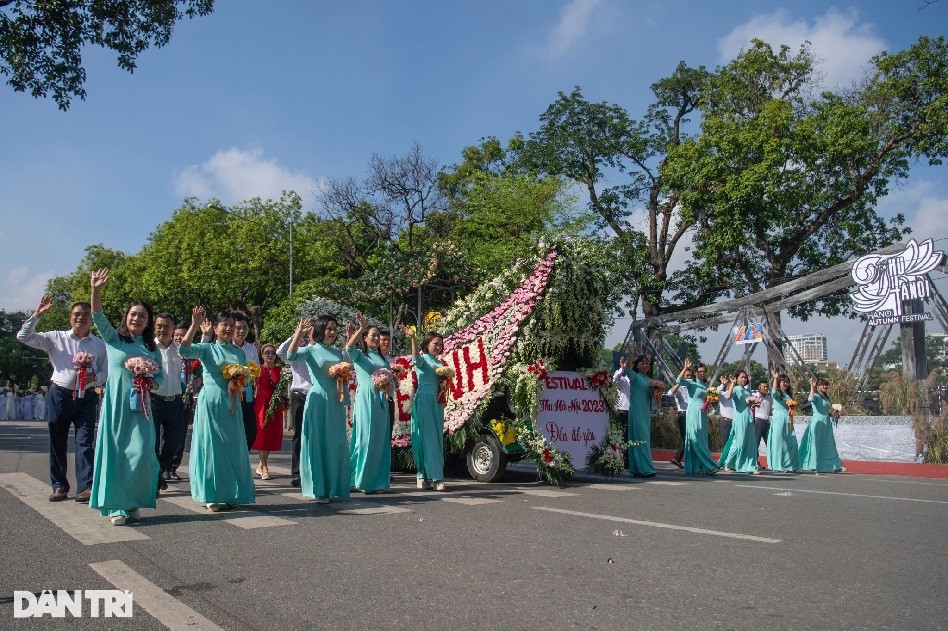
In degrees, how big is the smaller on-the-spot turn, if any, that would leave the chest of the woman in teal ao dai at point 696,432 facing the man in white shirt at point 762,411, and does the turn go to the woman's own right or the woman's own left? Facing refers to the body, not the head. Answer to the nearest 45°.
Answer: approximately 90° to the woman's own left

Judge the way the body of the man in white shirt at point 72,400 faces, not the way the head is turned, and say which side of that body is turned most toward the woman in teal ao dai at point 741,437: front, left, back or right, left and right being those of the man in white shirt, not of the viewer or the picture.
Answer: left

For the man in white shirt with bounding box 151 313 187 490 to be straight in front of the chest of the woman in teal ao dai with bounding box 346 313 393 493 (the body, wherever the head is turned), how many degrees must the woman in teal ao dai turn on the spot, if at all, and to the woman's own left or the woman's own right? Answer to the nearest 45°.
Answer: approximately 135° to the woman's own right

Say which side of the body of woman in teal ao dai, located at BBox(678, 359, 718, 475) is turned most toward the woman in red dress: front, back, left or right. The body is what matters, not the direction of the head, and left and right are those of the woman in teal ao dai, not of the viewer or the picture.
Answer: right

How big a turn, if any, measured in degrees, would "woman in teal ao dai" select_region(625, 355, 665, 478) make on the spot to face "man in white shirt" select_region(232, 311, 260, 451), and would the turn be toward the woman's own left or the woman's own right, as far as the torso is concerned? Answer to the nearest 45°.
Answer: approximately 90° to the woman's own right

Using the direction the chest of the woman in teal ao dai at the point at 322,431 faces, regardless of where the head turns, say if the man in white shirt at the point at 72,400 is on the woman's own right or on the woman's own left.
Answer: on the woman's own right
